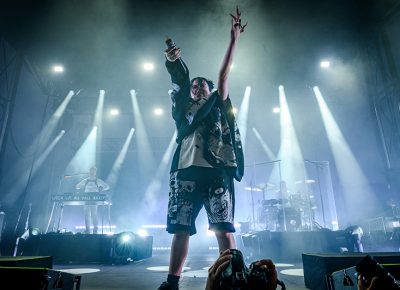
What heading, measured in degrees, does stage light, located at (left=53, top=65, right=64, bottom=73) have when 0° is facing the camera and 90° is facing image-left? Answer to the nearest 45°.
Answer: approximately 0°

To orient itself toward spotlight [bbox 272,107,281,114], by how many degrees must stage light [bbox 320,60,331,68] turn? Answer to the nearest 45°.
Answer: approximately 135° to its right

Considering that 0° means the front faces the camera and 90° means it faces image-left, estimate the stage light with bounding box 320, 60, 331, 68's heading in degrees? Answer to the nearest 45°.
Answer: approximately 0°

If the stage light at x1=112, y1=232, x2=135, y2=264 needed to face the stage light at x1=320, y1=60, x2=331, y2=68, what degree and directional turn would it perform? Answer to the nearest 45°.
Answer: approximately 90° to its left

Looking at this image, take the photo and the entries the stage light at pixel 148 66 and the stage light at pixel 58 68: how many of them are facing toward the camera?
2

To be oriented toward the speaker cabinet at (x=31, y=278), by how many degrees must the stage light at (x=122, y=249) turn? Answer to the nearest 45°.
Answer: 0° — it already faces it

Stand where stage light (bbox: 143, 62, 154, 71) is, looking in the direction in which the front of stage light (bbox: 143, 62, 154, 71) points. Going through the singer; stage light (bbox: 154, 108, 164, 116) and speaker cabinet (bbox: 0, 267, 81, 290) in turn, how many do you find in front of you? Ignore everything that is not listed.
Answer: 2
